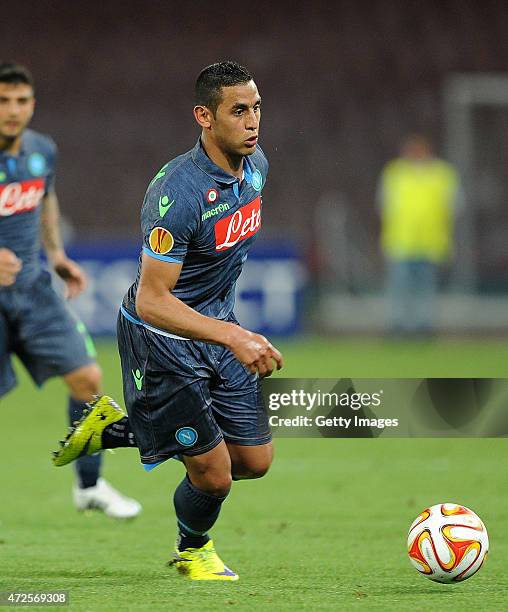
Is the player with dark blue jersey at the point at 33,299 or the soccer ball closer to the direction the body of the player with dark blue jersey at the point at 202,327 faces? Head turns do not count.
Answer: the soccer ball

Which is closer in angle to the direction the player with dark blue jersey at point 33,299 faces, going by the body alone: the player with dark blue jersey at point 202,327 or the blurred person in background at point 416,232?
the player with dark blue jersey

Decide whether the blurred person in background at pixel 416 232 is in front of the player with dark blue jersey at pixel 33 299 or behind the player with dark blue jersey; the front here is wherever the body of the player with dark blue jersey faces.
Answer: behind

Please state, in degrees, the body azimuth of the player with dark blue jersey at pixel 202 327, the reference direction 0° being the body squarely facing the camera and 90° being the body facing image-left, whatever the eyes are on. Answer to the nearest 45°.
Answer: approximately 315°

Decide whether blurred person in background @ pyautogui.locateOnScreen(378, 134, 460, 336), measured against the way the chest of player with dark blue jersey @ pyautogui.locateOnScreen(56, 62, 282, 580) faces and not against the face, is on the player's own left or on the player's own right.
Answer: on the player's own left
